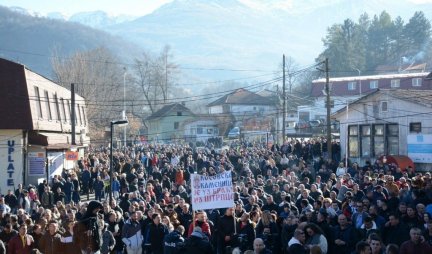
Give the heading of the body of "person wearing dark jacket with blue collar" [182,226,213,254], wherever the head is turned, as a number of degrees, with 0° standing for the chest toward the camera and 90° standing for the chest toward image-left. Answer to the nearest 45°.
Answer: approximately 180°
